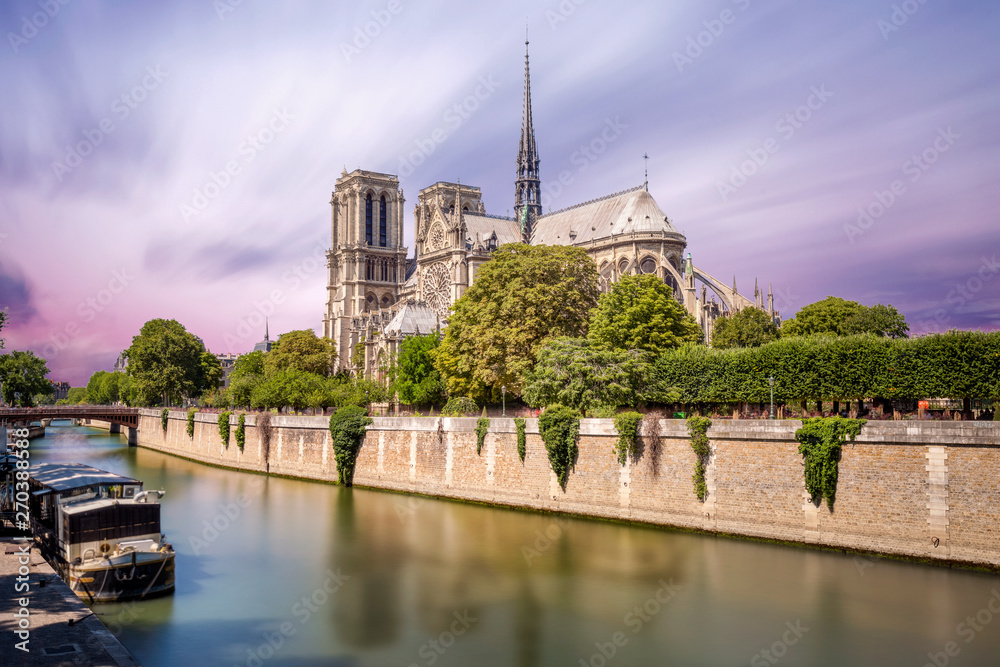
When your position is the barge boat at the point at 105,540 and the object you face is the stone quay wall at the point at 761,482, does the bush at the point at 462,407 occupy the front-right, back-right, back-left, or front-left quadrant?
front-left

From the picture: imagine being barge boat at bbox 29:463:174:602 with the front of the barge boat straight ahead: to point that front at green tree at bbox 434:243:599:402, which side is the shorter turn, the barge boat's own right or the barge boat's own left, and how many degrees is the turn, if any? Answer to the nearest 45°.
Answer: approximately 90° to the barge boat's own left

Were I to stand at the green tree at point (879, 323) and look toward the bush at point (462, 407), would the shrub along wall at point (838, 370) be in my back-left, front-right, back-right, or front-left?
front-left

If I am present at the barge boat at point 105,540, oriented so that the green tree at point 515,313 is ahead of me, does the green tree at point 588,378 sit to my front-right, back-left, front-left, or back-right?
front-right

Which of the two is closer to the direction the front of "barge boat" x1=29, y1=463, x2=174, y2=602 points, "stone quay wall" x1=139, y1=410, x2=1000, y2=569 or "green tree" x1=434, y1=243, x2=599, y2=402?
the stone quay wall

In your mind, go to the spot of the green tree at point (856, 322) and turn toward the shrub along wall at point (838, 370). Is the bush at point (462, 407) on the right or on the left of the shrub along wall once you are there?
right
